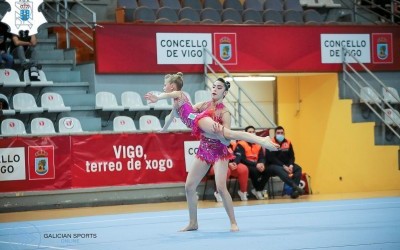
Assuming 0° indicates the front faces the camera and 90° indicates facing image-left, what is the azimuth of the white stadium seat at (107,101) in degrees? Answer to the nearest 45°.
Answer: approximately 315°

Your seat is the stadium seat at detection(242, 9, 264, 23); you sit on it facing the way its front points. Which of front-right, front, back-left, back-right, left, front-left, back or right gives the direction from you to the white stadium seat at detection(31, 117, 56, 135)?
front-right

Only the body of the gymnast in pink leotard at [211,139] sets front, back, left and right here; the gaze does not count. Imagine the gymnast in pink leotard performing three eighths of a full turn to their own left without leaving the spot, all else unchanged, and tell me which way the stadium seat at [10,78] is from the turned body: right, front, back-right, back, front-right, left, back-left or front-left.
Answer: back-left

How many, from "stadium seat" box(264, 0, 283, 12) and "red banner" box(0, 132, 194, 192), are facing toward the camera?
2

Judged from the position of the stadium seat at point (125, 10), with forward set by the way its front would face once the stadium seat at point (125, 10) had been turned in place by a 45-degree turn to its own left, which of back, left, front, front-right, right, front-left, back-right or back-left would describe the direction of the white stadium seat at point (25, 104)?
right

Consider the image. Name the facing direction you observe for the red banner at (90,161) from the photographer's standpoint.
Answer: facing the viewer

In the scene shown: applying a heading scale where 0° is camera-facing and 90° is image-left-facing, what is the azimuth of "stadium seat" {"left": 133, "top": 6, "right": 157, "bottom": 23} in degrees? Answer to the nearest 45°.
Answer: approximately 0°

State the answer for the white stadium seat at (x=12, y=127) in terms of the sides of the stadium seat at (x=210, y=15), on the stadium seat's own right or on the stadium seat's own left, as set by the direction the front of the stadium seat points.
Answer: on the stadium seat's own right
